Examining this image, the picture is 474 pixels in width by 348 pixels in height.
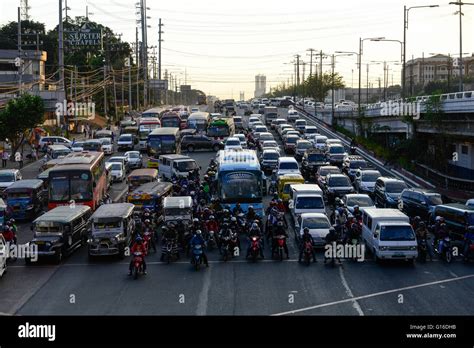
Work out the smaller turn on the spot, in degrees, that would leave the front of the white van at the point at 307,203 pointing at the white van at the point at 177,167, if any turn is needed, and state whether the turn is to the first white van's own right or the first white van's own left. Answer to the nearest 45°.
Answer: approximately 135° to the first white van's own right

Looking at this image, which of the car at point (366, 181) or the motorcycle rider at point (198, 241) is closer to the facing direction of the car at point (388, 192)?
the motorcycle rider

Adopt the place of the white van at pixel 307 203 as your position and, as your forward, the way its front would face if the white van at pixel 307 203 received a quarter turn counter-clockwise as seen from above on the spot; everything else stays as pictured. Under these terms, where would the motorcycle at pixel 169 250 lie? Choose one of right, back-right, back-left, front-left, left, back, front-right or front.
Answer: back-right

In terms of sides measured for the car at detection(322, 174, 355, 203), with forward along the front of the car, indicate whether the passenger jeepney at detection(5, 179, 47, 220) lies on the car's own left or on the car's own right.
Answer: on the car's own right

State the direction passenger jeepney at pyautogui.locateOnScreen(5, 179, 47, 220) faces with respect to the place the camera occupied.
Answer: facing the viewer and to the left of the viewer

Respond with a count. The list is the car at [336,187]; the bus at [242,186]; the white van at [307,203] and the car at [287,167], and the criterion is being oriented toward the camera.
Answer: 4

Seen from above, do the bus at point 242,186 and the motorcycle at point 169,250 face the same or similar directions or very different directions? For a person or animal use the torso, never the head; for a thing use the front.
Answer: same or similar directions

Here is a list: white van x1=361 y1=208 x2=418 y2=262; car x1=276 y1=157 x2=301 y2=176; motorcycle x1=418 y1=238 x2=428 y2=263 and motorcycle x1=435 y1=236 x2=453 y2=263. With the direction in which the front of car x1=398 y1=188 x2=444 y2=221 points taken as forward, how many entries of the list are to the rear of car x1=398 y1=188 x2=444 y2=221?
1

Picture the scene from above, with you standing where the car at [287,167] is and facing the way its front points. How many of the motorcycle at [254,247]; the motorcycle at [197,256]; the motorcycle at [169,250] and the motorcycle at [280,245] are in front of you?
4

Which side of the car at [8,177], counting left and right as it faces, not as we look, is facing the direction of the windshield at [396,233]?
left

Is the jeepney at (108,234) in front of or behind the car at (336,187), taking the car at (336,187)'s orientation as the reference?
in front

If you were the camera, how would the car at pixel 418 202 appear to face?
facing the viewer and to the right of the viewer

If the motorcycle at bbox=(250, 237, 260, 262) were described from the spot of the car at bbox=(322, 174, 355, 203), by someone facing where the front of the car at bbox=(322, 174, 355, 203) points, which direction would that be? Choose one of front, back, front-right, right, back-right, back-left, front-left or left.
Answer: front

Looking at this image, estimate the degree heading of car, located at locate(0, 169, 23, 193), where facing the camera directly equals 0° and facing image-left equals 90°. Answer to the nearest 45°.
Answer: approximately 45°

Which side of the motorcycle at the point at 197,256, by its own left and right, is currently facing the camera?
front

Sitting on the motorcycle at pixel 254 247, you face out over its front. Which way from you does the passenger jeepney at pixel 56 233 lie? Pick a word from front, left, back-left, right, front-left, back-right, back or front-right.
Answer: right
